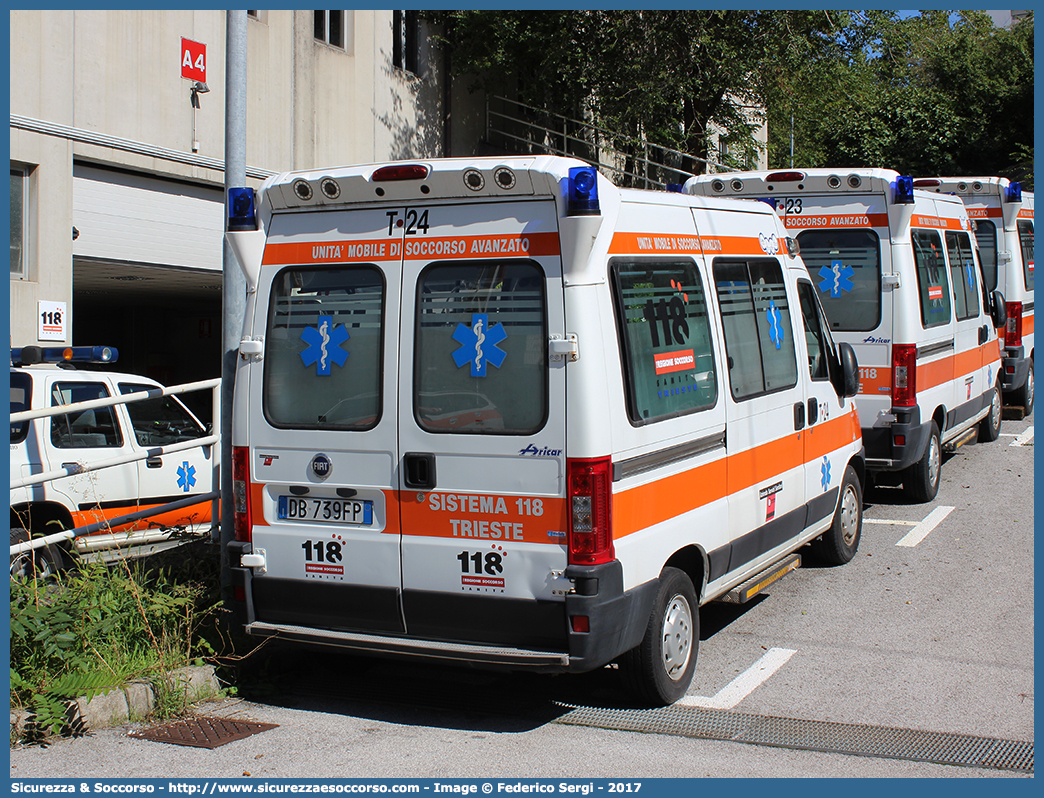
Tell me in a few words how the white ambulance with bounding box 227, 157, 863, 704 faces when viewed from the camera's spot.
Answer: facing away from the viewer and to the right of the viewer

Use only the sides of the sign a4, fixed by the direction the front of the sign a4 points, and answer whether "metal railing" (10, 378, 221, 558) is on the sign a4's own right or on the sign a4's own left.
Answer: on the sign a4's own right

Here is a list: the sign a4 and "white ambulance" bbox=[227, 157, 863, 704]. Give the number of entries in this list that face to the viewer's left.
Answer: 0

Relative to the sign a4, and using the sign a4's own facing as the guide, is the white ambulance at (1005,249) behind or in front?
in front

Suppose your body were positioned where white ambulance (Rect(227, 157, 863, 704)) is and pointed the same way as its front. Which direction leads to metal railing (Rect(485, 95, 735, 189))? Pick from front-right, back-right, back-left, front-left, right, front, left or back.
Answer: front-left

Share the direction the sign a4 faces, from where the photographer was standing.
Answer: facing the viewer and to the right of the viewer

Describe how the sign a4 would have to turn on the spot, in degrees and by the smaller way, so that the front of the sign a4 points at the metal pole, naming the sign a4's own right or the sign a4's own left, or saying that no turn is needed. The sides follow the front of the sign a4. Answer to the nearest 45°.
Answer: approximately 45° to the sign a4's own right

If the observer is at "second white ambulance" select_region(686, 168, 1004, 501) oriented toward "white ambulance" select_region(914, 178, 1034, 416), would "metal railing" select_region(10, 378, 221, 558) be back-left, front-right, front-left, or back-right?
back-left

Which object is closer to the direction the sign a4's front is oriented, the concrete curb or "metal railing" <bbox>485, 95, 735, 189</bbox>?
the concrete curb

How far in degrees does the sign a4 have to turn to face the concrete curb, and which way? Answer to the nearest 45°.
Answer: approximately 45° to its right
